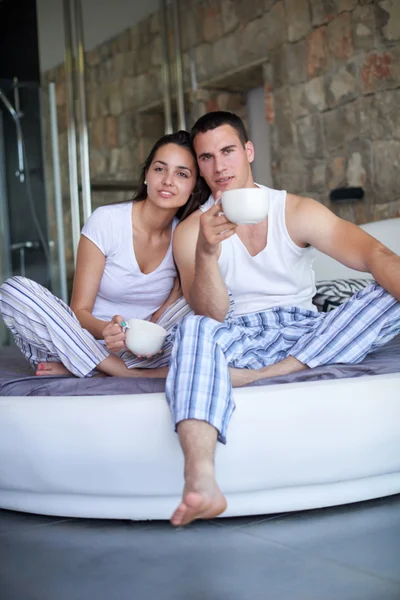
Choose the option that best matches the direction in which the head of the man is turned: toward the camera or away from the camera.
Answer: toward the camera

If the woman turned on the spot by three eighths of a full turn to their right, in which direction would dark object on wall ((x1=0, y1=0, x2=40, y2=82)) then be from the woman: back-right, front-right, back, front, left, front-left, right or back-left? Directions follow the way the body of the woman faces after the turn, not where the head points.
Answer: front-right

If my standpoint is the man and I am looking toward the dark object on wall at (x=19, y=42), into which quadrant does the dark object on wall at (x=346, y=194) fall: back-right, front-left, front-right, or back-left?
front-right

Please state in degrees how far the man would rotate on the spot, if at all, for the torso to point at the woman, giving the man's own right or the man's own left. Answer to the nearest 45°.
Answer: approximately 135° to the man's own right

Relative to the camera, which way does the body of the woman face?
toward the camera

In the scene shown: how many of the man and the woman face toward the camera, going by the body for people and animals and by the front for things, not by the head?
2

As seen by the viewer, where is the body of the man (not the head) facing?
toward the camera

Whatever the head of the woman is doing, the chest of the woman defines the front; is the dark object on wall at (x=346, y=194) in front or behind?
behind

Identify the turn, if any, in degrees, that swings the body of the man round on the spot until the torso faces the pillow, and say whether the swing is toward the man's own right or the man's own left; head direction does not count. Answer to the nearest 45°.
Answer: approximately 180°

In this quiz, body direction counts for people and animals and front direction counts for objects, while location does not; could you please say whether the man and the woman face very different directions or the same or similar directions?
same or similar directions
